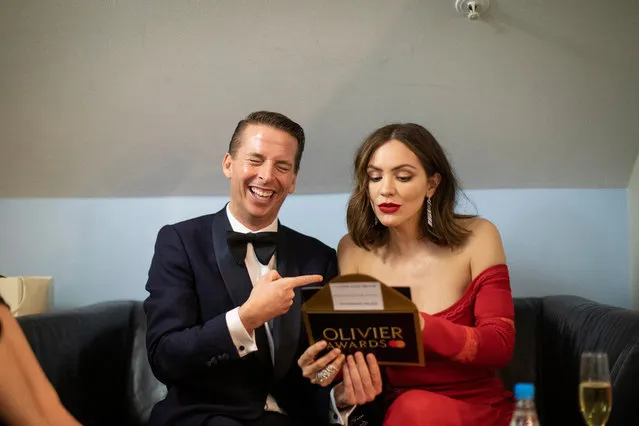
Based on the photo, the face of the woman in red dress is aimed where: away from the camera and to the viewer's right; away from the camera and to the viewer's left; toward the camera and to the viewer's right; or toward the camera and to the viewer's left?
toward the camera and to the viewer's left

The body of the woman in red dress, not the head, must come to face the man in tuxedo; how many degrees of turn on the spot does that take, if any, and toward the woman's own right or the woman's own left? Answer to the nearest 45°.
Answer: approximately 45° to the woman's own right

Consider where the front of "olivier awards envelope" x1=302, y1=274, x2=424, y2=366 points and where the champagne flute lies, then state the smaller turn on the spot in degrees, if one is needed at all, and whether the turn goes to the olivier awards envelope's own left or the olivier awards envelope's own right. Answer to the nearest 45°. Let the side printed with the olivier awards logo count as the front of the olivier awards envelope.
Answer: approximately 90° to the olivier awards envelope's own left

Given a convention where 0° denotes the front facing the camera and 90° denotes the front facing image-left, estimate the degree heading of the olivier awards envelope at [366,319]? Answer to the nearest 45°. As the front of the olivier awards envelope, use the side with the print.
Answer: approximately 0°

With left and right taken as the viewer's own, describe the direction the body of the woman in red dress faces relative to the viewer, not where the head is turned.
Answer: facing the viewer and to the left of the viewer

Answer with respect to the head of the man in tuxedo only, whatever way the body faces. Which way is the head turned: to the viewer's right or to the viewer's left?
to the viewer's right
